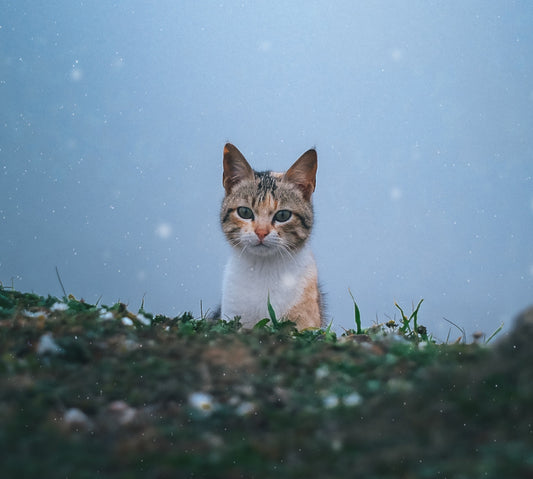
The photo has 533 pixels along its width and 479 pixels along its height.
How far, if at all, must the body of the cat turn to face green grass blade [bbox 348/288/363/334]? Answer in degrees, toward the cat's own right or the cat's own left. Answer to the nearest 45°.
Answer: approximately 135° to the cat's own left

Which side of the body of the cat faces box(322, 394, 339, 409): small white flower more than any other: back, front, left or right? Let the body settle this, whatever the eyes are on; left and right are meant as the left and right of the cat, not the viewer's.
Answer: front

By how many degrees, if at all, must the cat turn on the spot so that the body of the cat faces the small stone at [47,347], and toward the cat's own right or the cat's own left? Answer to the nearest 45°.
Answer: approximately 45° to the cat's own right

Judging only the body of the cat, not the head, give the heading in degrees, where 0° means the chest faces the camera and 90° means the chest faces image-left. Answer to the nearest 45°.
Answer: approximately 0°

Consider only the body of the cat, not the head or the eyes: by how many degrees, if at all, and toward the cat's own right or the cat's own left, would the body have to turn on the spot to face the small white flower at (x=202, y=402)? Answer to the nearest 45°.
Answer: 0° — it already faces it

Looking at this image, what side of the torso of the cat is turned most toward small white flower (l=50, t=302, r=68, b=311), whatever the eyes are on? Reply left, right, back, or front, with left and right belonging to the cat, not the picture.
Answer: right

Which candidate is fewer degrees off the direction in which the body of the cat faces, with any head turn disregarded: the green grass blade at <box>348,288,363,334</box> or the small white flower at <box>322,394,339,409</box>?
the small white flower

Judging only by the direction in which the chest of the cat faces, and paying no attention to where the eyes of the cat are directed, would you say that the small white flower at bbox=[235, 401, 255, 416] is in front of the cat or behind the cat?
in front
